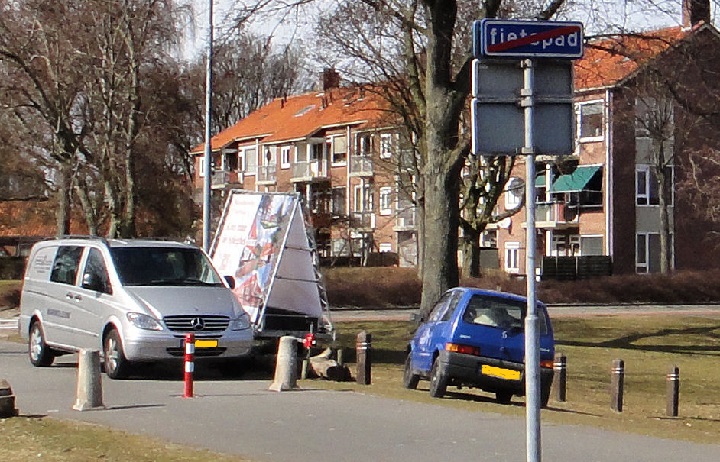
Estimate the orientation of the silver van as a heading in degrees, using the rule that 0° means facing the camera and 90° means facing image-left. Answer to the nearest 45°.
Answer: approximately 315°

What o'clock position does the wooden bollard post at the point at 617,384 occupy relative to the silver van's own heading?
The wooden bollard post is roughly at 11 o'clock from the silver van.

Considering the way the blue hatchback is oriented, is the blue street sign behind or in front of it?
behind

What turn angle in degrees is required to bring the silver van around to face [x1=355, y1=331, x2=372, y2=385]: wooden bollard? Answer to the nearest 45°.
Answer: approximately 45° to its left

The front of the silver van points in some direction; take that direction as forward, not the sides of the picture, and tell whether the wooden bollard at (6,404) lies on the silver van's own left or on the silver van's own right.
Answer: on the silver van's own right

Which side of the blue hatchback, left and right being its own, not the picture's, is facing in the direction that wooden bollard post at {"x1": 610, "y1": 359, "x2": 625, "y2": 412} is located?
right
